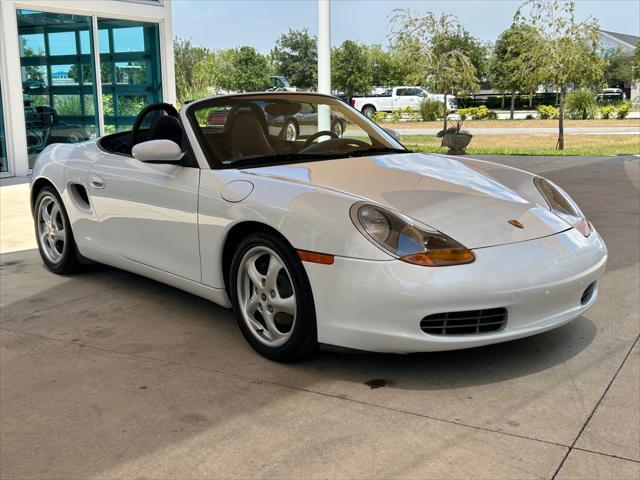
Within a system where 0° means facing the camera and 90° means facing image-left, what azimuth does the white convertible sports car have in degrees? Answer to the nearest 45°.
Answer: approximately 315°

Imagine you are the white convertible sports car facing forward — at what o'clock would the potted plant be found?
The potted plant is roughly at 8 o'clock from the white convertible sports car.

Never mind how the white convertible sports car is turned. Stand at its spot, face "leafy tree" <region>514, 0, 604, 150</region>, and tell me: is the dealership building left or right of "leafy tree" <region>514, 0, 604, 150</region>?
left

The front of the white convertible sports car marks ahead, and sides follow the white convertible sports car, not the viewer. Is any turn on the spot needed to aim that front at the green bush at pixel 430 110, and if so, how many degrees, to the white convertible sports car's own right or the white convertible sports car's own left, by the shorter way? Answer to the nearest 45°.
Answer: approximately 135° to the white convertible sports car's own left

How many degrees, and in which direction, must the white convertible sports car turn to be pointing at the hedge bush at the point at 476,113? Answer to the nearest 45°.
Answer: approximately 135° to its left

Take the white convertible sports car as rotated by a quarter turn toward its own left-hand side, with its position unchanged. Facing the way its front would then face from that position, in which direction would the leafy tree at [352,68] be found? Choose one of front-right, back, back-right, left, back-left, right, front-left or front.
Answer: front-left

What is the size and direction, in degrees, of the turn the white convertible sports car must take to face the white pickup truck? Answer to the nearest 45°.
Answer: approximately 135° to its left

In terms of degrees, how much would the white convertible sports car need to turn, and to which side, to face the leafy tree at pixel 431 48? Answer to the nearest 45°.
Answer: approximately 135° to its left

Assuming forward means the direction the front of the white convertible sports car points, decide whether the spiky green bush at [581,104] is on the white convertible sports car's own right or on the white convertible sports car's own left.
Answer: on the white convertible sports car's own left

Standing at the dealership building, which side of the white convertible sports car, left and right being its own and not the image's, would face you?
back
